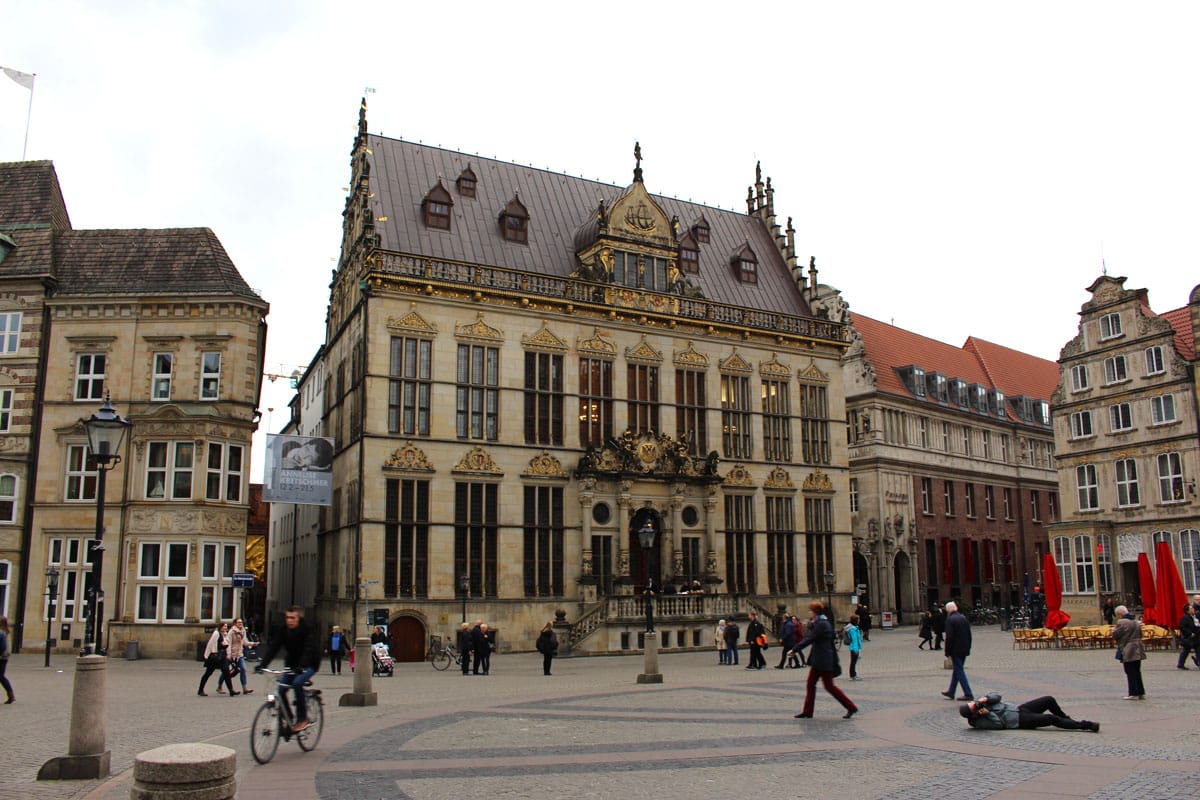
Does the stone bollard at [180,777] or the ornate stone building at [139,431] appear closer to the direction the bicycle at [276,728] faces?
the stone bollard

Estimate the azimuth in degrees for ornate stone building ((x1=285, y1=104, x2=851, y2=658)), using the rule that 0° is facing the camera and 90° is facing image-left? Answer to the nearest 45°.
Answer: approximately 315°

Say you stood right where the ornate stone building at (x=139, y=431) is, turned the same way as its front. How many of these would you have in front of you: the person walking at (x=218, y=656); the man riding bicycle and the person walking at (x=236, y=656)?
3

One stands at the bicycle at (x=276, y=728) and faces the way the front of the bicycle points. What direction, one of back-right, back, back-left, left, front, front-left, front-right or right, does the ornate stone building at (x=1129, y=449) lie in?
back

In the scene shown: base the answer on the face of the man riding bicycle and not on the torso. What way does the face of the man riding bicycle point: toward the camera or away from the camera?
toward the camera

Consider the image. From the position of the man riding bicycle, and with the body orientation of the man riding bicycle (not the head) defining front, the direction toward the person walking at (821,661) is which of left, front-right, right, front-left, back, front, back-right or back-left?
back-left

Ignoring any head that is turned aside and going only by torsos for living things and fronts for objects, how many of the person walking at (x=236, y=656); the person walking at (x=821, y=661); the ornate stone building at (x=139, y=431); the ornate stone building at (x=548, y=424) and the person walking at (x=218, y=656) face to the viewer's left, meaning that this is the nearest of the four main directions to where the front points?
1

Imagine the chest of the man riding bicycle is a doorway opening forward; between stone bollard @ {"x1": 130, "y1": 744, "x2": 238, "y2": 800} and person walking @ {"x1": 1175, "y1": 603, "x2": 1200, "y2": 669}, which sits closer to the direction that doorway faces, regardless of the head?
the stone bollard

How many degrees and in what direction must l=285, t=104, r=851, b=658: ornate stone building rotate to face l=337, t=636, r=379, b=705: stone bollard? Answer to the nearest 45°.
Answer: approximately 45° to its right
